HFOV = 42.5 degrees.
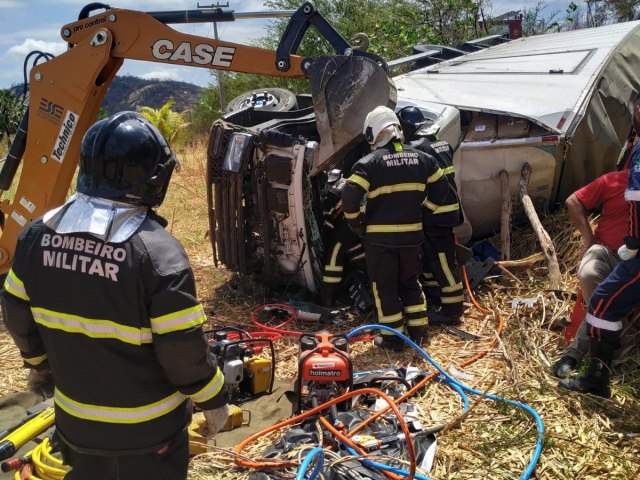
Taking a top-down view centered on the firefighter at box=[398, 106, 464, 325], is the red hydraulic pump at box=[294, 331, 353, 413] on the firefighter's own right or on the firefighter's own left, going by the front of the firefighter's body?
on the firefighter's own left

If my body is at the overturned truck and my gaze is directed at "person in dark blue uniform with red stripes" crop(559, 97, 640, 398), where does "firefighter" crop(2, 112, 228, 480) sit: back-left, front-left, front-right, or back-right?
front-right

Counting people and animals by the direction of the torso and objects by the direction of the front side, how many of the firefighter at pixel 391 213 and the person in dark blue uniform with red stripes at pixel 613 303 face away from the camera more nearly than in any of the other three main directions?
1

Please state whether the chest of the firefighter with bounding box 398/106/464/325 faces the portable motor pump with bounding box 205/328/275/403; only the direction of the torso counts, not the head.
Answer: no

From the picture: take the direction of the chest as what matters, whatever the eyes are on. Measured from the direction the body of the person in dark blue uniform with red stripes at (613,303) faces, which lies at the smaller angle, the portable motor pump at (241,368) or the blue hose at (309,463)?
the portable motor pump

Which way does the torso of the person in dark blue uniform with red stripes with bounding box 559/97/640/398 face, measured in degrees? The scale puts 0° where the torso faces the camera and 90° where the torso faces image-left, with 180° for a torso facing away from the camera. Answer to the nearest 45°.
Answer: approximately 90°

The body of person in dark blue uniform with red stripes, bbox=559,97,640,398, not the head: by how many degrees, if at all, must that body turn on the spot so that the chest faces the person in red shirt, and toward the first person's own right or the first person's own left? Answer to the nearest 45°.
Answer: approximately 90° to the first person's own right

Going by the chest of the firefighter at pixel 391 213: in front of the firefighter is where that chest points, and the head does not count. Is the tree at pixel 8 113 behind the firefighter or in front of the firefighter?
in front

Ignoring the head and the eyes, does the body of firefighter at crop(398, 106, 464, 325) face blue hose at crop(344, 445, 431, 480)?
no

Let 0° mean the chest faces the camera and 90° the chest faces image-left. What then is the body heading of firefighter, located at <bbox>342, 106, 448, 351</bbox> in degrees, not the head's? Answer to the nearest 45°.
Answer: approximately 180°

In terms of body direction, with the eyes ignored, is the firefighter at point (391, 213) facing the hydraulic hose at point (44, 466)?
no

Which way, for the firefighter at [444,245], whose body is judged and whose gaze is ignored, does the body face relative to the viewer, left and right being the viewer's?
facing away from the viewer and to the left of the viewer

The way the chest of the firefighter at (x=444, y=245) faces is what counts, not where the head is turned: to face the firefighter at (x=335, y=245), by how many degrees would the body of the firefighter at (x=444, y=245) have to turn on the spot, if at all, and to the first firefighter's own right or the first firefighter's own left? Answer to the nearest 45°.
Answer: approximately 45° to the first firefighter's own left

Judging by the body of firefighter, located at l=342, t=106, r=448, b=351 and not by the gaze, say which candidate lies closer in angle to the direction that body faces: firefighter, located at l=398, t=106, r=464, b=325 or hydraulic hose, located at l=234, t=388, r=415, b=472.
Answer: the firefighter

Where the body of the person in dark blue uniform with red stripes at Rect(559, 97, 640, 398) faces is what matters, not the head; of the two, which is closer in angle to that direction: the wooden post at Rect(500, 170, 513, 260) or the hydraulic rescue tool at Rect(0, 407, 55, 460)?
the hydraulic rescue tool

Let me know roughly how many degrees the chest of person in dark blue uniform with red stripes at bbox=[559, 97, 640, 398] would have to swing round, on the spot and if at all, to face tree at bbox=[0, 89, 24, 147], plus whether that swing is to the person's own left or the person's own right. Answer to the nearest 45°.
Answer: approximately 45° to the person's own right

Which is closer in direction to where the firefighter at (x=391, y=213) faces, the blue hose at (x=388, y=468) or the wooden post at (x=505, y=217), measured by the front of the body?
the wooden post
